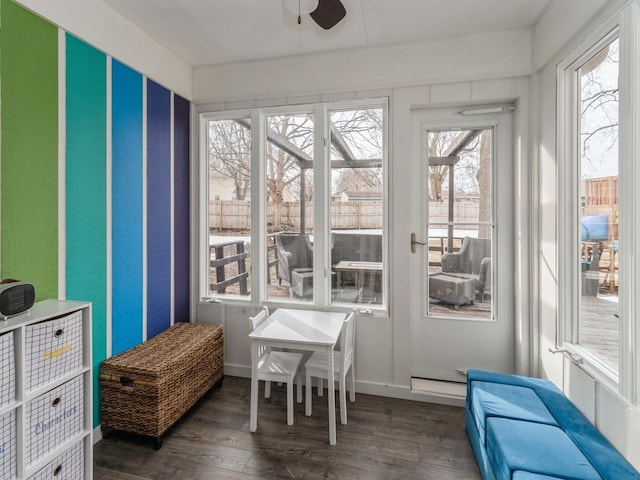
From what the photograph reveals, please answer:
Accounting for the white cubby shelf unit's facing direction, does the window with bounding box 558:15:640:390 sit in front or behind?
in front

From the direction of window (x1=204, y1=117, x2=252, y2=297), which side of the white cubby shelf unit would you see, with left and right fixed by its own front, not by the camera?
left

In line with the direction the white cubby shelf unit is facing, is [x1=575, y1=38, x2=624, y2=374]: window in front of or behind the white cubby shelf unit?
in front

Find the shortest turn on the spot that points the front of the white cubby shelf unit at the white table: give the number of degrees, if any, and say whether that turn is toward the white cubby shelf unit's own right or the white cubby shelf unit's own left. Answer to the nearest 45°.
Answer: approximately 45° to the white cubby shelf unit's own left

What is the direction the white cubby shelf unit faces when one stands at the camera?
facing the viewer and to the right of the viewer

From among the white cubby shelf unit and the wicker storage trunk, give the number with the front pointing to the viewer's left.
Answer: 0

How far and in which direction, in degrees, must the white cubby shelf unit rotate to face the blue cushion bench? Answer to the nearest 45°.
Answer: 0° — it already faces it

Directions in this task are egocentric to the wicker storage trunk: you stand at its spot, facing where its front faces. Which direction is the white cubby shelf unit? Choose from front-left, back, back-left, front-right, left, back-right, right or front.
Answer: right

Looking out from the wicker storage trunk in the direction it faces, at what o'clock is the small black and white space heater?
The small black and white space heater is roughly at 3 o'clock from the wicker storage trunk.

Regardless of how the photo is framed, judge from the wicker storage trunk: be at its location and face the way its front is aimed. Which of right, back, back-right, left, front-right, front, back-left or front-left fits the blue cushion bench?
front

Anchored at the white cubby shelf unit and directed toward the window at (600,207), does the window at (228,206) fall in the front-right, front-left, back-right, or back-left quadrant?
front-left

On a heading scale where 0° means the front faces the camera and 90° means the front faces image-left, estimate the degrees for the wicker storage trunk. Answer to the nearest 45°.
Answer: approximately 315°
